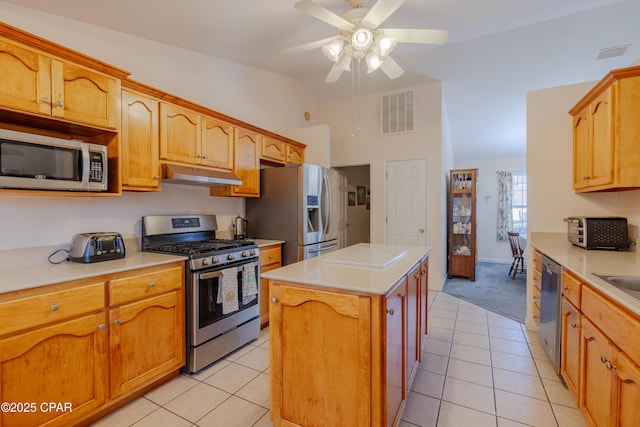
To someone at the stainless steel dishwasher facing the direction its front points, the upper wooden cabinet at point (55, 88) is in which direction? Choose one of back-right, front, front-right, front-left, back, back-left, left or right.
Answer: front-left

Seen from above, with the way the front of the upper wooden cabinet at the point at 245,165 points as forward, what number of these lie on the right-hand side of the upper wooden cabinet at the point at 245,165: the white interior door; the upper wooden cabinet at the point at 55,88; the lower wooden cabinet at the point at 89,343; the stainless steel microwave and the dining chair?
3

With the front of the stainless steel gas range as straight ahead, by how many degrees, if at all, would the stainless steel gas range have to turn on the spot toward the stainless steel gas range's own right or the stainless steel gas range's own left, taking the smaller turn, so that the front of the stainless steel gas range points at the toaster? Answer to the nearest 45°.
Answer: approximately 135° to the stainless steel gas range's own right

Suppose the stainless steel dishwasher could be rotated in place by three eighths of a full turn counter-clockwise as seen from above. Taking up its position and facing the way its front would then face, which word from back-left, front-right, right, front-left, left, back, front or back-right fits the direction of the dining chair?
back-left

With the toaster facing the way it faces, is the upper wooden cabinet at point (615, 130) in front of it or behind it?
in front

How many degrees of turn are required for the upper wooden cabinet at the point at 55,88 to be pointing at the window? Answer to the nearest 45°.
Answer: approximately 45° to its left

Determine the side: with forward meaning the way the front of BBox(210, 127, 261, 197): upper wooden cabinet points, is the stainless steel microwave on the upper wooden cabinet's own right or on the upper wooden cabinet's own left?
on the upper wooden cabinet's own right

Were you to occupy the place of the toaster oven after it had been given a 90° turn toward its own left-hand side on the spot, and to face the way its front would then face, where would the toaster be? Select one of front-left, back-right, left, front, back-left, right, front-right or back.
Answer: front-right

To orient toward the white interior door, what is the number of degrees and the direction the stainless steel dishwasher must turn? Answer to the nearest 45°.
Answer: approximately 45° to its right

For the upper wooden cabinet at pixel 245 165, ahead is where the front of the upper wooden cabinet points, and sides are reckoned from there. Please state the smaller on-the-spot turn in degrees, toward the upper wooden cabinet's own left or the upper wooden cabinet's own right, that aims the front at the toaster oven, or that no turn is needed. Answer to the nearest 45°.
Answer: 0° — it already faces it

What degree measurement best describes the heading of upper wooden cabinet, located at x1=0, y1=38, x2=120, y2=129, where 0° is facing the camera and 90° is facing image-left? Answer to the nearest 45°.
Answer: approximately 315°

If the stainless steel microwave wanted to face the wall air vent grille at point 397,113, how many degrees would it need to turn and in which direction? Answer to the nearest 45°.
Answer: approximately 45° to its left

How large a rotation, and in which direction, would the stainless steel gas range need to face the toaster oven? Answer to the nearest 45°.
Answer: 0° — it already faces it

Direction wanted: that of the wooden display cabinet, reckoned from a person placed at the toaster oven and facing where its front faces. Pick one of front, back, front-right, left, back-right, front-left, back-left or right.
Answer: front-right

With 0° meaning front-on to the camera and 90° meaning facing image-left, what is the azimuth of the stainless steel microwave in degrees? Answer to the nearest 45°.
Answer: approximately 315°

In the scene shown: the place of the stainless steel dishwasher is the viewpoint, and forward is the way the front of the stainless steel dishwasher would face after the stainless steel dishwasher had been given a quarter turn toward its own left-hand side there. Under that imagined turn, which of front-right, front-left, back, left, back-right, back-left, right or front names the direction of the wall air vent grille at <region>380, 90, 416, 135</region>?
back-right
